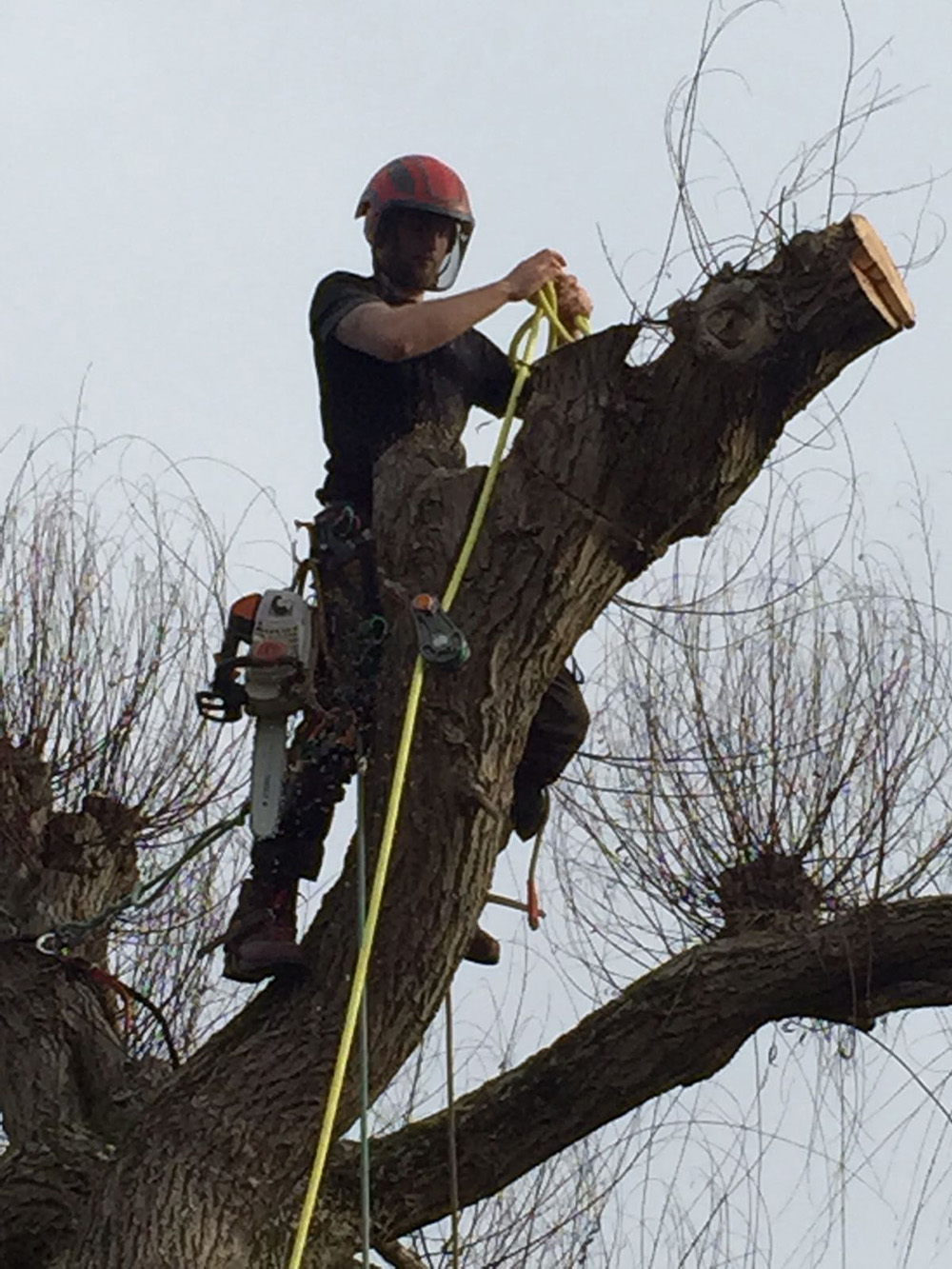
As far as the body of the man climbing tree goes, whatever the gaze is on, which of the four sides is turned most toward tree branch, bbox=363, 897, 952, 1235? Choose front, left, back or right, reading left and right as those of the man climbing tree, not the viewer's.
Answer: left

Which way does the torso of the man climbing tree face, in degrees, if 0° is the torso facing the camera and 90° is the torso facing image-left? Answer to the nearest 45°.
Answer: approximately 315°
